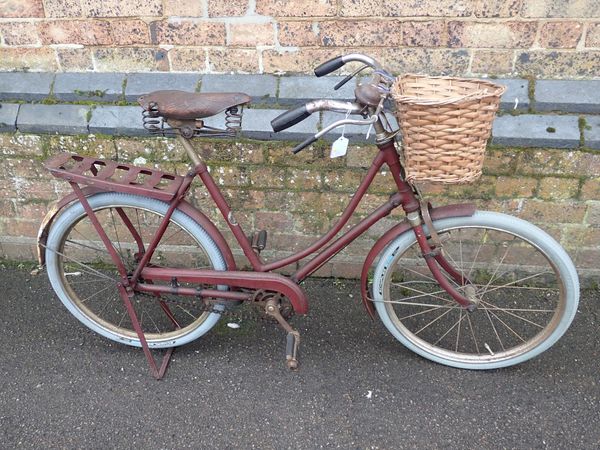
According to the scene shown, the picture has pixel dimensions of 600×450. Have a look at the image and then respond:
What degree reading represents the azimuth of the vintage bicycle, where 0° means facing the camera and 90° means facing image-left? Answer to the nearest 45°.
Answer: approximately 270°
